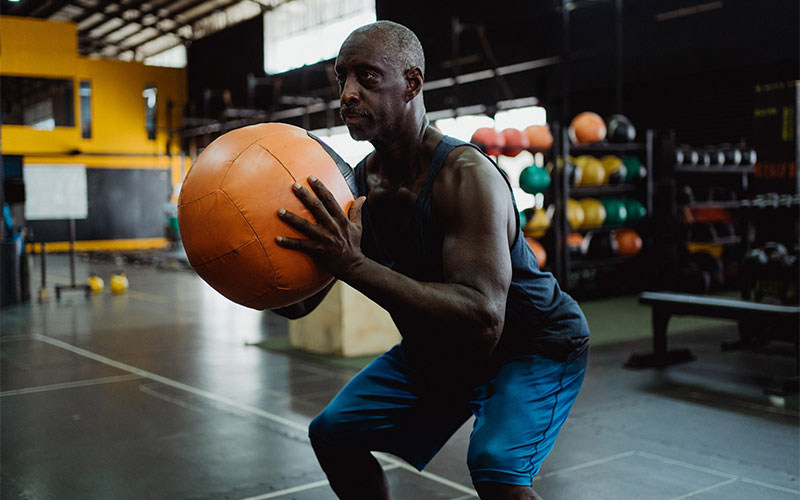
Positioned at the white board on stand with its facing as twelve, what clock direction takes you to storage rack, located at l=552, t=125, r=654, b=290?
The storage rack is roughly at 10 o'clock from the white board on stand.

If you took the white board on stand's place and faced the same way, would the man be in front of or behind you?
in front

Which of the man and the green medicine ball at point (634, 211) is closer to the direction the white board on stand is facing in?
the man

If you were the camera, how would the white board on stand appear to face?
facing the viewer

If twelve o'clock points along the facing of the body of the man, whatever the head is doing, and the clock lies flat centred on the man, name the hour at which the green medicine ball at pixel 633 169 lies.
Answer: The green medicine ball is roughly at 5 o'clock from the man.

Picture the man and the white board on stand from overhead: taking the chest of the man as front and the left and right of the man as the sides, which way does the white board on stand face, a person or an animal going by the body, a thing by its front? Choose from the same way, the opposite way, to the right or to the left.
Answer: to the left

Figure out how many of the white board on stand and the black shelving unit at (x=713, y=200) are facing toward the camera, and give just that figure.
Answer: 2

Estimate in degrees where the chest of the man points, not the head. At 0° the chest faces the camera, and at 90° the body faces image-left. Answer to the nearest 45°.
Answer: approximately 45°

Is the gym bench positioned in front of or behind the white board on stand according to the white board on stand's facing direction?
in front

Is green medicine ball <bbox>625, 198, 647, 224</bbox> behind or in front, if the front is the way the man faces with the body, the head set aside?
behind

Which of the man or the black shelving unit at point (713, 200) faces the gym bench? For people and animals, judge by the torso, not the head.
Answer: the black shelving unit

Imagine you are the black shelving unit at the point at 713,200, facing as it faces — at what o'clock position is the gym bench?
The gym bench is roughly at 12 o'clock from the black shelving unit.

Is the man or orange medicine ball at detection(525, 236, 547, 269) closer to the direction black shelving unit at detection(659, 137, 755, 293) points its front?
the man
